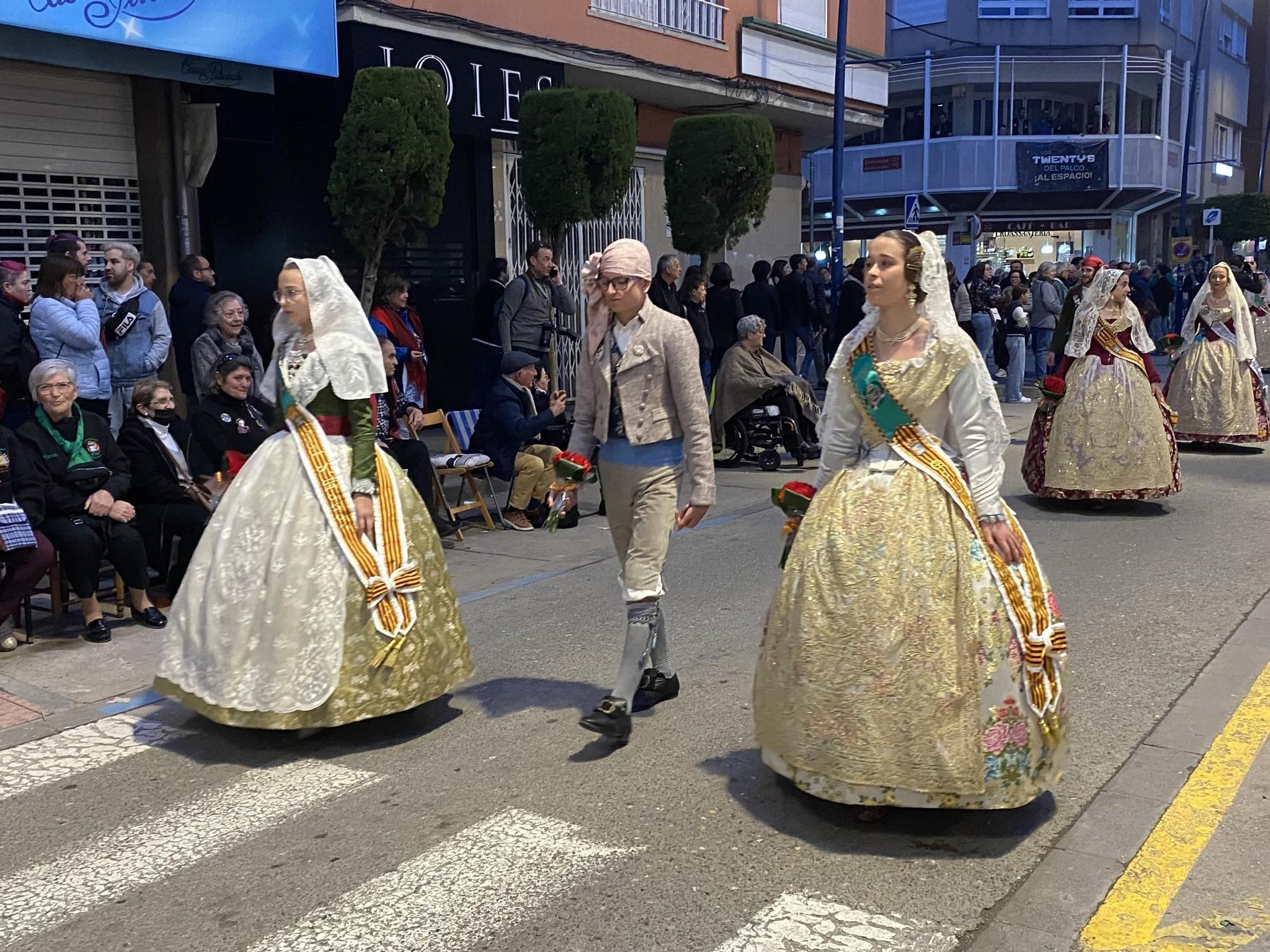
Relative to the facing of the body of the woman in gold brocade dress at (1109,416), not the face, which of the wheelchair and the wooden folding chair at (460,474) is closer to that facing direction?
the wooden folding chair

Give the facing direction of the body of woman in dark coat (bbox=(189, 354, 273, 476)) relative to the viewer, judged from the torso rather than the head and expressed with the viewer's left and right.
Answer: facing the viewer and to the right of the viewer

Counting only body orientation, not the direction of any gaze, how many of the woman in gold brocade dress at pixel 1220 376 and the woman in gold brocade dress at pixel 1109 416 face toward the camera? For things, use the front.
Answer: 2

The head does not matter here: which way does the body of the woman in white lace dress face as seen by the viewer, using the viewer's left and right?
facing the viewer and to the left of the viewer

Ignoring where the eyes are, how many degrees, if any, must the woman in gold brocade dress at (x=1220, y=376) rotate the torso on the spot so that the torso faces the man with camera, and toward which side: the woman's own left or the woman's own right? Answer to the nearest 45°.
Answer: approximately 45° to the woman's own right

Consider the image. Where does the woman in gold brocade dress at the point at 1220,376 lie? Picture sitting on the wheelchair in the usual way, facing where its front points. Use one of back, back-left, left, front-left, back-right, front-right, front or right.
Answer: front-left

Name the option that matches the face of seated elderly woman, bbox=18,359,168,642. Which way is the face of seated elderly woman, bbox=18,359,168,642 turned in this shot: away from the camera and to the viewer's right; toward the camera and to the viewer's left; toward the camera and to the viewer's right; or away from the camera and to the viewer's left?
toward the camera and to the viewer's right

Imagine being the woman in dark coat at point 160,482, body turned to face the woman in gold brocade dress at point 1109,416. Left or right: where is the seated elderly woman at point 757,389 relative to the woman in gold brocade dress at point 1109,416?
left
